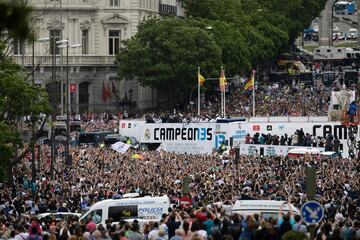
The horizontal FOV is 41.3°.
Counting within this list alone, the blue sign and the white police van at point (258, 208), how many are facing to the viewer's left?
0

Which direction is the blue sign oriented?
toward the camera

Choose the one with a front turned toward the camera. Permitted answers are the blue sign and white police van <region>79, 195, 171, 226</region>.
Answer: the blue sign

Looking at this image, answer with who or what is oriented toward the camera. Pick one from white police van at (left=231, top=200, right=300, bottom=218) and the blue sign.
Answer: the blue sign

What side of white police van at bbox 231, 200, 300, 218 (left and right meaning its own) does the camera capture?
right

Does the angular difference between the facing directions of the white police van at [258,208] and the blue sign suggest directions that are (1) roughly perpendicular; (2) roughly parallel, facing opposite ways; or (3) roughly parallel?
roughly perpendicular

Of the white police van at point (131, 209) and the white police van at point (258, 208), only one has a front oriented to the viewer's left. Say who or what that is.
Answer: the white police van at point (131, 209)

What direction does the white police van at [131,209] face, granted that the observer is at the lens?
facing to the left of the viewer

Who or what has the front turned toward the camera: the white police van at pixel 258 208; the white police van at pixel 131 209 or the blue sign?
the blue sign

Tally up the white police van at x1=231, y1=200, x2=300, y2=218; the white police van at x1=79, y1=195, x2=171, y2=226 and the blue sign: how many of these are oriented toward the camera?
1
